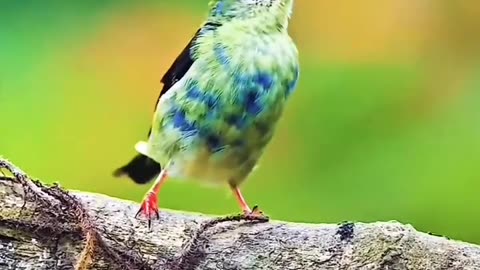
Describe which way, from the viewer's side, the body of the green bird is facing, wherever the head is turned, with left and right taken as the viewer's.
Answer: facing the viewer and to the right of the viewer
